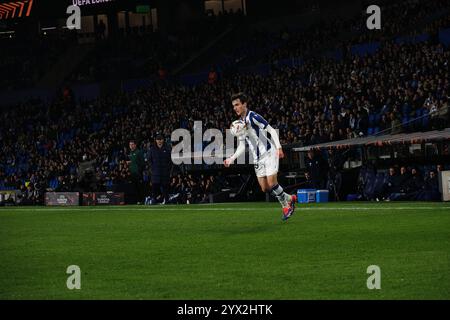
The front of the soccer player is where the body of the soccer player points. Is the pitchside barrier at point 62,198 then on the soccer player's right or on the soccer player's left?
on the soccer player's right

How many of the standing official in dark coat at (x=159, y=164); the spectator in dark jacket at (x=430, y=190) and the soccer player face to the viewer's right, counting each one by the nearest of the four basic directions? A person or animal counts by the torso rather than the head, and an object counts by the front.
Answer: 0

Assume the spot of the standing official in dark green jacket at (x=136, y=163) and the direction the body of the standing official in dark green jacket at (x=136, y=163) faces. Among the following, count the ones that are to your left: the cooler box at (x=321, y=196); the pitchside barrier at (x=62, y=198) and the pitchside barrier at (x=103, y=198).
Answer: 1

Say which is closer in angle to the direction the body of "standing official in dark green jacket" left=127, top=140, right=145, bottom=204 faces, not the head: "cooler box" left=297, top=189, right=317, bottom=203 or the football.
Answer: the football

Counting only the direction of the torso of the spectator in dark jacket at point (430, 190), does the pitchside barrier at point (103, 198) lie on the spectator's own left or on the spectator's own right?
on the spectator's own right

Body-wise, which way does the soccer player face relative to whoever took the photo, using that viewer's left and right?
facing the viewer and to the left of the viewer

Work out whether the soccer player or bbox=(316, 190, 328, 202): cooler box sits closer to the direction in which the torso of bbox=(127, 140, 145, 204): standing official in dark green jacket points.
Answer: the soccer player

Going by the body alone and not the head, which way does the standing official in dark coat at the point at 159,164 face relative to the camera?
toward the camera

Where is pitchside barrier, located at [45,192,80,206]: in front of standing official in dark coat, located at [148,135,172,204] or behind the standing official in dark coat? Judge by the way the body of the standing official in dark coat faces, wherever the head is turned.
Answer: behind
